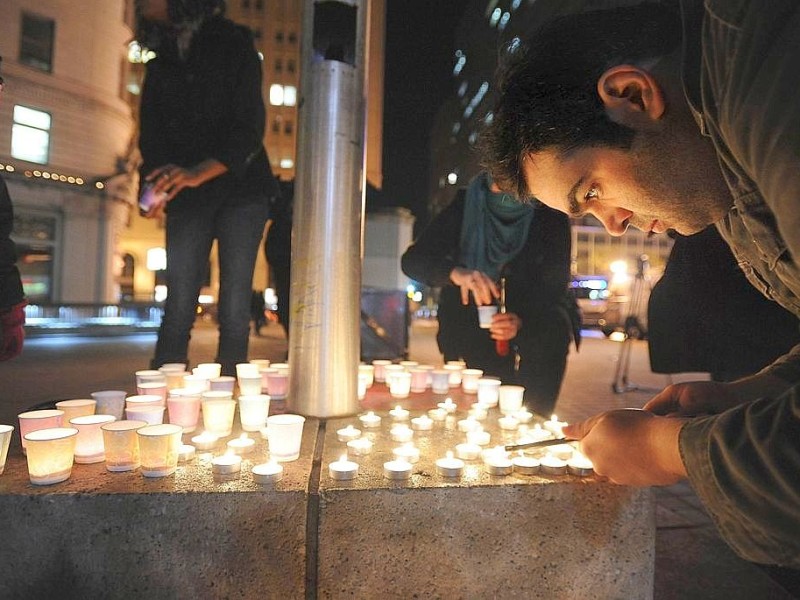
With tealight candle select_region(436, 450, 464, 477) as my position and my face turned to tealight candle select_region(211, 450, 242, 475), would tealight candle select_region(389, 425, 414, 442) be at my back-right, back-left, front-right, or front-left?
front-right

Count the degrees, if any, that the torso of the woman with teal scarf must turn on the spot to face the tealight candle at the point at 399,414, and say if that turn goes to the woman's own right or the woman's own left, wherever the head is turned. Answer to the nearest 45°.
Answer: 0° — they already face it

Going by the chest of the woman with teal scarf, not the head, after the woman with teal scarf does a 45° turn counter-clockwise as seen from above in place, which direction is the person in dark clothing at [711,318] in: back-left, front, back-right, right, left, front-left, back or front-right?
front

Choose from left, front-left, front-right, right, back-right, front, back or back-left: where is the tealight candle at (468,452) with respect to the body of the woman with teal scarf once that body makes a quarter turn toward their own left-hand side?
right

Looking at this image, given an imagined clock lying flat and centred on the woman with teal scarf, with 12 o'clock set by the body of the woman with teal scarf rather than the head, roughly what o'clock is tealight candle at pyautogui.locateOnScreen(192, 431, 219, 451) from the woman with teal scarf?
The tealight candle is roughly at 1 o'clock from the woman with teal scarf.

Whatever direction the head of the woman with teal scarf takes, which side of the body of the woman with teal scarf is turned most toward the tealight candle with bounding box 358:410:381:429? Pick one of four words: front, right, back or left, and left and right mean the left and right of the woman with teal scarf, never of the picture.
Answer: front

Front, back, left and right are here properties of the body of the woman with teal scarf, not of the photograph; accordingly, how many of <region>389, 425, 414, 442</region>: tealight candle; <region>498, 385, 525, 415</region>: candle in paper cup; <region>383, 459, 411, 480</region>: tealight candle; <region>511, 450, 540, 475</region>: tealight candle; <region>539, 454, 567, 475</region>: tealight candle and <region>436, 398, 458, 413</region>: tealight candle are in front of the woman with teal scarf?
6

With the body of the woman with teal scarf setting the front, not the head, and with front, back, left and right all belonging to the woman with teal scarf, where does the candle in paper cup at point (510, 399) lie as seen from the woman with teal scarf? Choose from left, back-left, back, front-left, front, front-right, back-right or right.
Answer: front

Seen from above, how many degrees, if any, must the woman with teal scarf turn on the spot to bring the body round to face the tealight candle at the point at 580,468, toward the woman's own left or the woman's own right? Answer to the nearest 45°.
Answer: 0° — they already face it

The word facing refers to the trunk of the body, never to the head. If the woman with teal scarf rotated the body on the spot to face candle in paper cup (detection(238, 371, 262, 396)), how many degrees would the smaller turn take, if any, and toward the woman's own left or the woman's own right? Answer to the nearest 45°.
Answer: approximately 45° to the woman's own right

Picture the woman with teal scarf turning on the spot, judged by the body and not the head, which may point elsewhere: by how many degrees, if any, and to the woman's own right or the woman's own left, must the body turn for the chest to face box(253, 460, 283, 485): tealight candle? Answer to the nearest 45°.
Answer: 0° — they already face it

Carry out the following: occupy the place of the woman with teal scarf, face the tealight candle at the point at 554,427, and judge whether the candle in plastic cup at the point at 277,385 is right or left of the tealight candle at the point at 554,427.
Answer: right

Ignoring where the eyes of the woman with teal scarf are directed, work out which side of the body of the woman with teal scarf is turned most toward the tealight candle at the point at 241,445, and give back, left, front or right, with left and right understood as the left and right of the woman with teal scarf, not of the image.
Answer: front

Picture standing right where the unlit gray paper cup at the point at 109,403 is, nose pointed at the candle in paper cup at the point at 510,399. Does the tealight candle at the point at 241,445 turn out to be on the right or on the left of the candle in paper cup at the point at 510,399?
right

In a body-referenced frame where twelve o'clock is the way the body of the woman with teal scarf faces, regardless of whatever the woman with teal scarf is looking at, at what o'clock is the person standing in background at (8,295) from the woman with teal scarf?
The person standing in background is roughly at 2 o'clock from the woman with teal scarf.

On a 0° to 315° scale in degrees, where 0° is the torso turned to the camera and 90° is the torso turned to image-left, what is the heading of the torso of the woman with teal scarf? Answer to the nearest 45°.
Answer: approximately 0°

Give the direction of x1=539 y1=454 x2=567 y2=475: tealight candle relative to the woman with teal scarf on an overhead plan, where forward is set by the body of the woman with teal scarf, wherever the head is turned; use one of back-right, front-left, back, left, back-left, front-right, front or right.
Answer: front

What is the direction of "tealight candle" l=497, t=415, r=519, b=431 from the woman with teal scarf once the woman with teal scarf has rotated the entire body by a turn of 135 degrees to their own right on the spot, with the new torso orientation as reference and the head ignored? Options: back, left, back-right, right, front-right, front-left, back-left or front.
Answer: back-left

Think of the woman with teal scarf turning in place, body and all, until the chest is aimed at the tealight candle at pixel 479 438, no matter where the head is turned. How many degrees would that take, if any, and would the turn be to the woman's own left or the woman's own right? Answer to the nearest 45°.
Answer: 0° — they already face it
